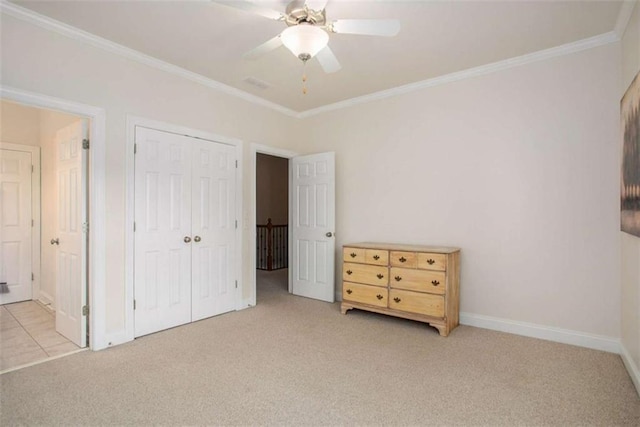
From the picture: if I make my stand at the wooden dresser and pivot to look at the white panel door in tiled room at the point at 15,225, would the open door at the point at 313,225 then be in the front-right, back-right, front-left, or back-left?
front-right

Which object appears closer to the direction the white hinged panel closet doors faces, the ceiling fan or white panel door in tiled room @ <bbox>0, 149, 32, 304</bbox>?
the ceiling fan

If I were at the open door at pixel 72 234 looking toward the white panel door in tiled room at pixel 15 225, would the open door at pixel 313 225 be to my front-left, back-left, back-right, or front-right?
back-right

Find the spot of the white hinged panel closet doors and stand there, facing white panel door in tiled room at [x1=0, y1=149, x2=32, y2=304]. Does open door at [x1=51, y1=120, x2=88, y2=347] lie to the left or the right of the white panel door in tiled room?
left

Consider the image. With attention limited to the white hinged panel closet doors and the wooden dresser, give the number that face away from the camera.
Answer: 0

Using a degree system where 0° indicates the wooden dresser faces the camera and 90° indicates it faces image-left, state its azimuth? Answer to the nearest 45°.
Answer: approximately 45°

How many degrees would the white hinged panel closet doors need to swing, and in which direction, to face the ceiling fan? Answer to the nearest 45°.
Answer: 0° — it already faces it

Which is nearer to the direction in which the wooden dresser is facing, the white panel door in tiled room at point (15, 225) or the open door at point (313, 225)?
the white panel door in tiled room

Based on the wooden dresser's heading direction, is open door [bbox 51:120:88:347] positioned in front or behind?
in front

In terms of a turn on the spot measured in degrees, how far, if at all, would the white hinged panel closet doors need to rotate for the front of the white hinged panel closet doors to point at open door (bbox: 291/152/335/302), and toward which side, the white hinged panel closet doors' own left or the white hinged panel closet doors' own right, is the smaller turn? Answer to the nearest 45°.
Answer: approximately 45° to the white hinged panel closet doors' own left

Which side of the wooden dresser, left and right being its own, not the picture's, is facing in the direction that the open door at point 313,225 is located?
right

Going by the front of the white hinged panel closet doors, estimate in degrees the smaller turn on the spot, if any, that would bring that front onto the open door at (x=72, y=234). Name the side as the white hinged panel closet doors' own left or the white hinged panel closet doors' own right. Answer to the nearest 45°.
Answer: approximately 135° to the white hinged panel closet doors' own right

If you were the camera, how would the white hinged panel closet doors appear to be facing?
facing the viewer and to the right of the viewer

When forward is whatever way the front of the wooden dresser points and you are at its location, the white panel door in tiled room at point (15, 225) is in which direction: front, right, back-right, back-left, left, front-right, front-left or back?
front-right

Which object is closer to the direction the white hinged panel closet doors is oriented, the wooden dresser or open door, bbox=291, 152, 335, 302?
the wooden dresser

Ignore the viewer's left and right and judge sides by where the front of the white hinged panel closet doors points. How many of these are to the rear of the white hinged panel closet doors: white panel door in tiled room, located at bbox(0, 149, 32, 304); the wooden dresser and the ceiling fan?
1
